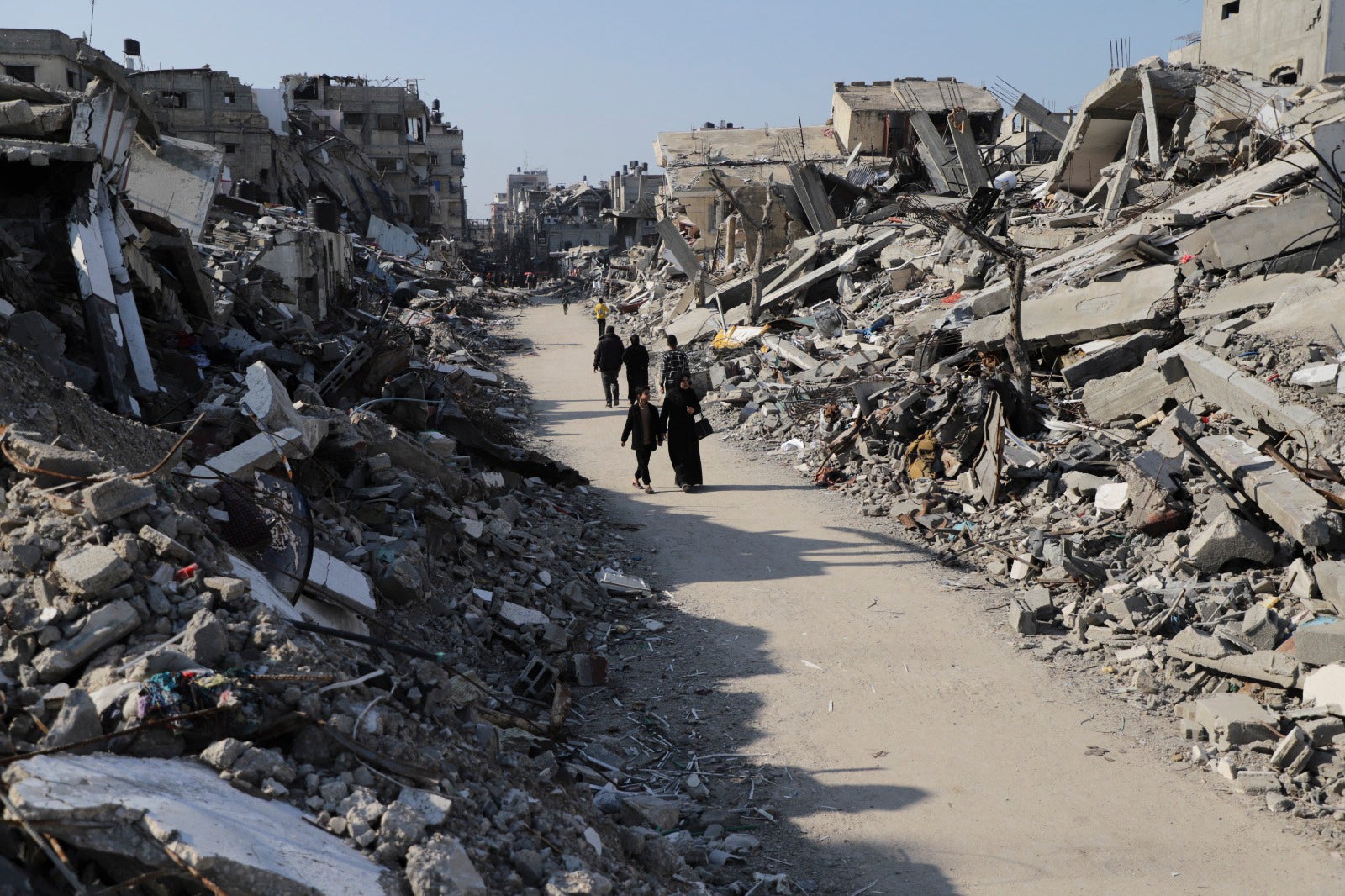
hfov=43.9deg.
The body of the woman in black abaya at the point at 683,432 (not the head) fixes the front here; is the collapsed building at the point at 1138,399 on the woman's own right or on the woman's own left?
on the woman's own left

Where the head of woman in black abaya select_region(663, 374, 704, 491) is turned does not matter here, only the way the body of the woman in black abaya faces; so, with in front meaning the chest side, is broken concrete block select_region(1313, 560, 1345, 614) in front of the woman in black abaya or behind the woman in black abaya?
in front

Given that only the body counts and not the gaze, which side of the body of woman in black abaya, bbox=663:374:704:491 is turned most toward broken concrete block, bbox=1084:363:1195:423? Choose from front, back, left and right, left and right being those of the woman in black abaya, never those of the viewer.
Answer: left

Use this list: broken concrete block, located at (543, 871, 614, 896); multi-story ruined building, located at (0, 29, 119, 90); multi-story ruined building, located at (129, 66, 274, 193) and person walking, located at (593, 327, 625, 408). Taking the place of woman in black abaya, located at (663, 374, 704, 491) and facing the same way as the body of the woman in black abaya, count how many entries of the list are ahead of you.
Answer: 1

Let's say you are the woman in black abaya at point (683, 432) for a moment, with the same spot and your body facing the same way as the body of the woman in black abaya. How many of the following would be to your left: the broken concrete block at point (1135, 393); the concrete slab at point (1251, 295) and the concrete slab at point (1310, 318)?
3

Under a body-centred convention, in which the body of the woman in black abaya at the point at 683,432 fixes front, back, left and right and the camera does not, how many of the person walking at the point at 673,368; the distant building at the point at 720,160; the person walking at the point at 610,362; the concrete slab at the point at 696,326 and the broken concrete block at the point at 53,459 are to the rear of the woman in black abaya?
4

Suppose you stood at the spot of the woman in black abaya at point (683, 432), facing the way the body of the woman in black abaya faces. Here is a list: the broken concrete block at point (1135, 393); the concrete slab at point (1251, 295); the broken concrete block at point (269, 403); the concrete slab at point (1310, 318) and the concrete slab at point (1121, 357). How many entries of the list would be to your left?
4

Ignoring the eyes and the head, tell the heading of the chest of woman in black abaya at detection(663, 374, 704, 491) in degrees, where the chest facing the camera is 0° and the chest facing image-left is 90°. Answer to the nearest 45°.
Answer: approximately 0°
